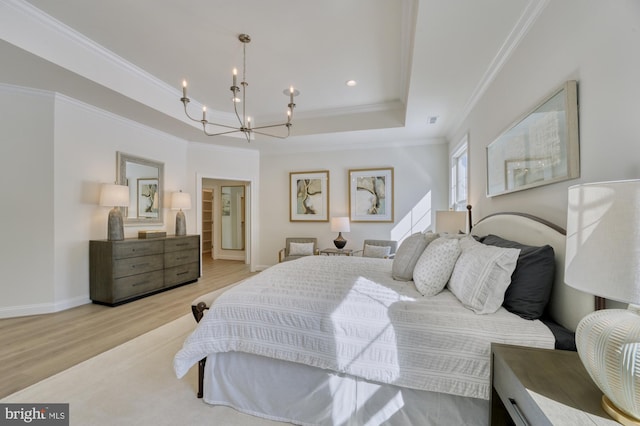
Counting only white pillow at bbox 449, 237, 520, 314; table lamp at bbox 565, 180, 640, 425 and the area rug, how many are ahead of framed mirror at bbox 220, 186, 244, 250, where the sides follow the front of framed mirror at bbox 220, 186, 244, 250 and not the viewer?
3

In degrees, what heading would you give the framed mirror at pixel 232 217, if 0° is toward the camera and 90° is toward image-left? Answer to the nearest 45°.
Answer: approximately 0°

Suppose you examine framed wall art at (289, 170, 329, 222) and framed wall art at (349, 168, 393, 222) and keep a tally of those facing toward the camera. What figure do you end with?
2

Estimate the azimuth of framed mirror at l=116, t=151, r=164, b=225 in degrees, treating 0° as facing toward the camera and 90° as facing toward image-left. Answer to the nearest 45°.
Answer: approximately 315°

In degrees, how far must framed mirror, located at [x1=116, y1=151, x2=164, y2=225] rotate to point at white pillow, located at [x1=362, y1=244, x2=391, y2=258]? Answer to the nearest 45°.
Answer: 0° — it already faces it

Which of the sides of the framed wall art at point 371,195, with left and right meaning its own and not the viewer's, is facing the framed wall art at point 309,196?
right

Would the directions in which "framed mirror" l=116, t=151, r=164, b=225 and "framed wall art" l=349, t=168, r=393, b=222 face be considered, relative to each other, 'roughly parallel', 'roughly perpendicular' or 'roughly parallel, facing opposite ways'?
roughly perpendicular

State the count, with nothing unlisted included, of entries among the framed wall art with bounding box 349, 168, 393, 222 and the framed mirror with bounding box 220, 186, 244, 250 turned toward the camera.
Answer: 2

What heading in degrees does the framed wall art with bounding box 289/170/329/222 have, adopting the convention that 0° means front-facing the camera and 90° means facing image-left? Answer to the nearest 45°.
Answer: approximately 0°

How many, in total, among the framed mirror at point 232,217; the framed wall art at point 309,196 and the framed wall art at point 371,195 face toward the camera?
3

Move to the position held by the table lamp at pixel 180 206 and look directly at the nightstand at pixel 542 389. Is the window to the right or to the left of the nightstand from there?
left

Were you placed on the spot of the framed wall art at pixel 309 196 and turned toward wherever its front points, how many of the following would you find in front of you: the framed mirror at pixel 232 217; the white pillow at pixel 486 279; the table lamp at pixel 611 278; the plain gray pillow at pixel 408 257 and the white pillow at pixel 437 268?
4

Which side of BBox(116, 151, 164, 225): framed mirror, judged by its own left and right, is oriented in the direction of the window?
front

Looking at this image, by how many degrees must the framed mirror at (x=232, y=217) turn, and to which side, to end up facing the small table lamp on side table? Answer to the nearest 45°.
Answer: approximately 45° to its left
